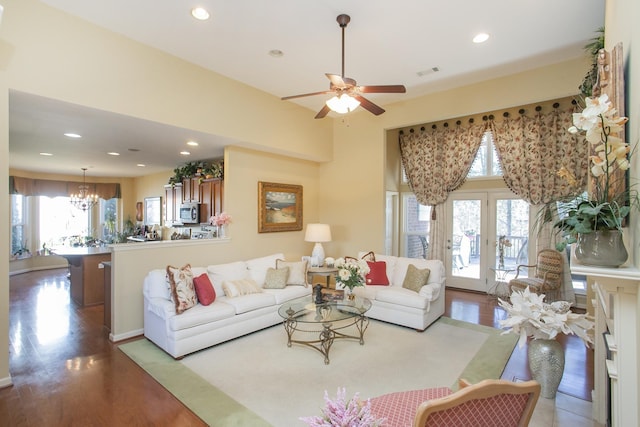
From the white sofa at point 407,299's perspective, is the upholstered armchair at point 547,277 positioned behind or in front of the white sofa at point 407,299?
behind

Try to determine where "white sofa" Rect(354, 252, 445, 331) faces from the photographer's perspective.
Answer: facing the viewer and to the left of the viewer

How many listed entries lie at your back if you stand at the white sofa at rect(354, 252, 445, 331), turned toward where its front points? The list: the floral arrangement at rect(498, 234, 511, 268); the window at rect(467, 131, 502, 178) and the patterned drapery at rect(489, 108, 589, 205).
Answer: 3

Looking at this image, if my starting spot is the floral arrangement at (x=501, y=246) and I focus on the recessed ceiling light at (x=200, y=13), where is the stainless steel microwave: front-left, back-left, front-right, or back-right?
front-right

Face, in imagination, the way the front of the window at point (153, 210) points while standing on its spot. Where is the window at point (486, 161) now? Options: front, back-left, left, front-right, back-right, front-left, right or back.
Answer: left

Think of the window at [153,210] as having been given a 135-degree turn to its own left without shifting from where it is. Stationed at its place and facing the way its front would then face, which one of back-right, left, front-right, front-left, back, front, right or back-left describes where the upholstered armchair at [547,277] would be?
front-right

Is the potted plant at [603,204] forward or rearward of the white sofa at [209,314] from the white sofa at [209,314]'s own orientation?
forward

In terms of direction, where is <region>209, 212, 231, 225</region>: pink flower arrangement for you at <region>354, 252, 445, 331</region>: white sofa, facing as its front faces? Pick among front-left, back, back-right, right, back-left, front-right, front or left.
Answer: front-right

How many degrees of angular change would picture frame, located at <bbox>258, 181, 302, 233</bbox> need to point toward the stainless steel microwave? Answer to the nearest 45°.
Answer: approximately 135° to its right

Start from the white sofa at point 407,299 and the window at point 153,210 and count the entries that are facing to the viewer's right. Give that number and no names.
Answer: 0

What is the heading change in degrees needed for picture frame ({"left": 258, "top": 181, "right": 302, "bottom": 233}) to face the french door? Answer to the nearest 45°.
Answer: approximately 45° to its left

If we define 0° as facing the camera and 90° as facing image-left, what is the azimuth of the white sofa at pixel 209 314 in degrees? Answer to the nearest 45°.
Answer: approximately 315°

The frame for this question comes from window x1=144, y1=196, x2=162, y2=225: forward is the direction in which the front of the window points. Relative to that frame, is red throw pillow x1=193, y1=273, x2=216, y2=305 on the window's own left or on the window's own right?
on the window's own left

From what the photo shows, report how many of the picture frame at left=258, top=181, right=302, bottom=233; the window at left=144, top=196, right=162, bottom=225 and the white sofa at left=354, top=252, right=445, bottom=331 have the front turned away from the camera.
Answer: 0

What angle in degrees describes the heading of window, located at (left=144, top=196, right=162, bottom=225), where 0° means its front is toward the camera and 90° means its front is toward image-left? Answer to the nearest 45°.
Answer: approximately 45°

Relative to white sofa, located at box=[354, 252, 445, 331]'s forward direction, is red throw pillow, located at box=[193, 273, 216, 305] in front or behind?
in front

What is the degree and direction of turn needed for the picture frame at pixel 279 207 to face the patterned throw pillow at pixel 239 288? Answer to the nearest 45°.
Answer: approximately 45° to its right

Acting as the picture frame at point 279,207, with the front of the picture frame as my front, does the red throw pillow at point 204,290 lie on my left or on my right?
on my right
